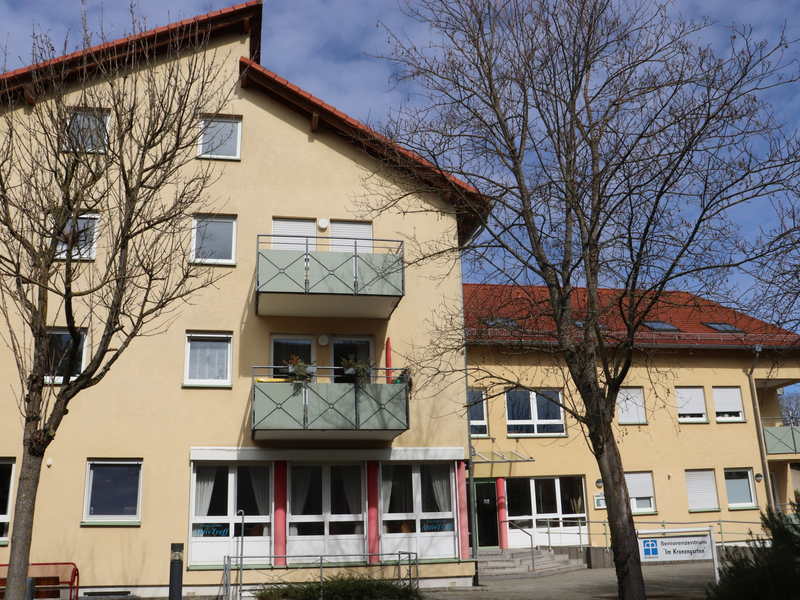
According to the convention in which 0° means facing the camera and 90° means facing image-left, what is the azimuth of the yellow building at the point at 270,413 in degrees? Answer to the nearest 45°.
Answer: approximately 0°

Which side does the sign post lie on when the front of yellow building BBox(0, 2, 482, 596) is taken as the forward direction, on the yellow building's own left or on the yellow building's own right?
on the yellow building's own left

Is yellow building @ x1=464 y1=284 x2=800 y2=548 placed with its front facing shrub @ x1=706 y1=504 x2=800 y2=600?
yes

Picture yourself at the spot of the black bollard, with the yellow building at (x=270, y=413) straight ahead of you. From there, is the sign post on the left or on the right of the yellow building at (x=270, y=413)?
right

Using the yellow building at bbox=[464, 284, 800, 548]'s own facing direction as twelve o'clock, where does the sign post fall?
The sign post is roughly at 12 o'clock from the yellow building.

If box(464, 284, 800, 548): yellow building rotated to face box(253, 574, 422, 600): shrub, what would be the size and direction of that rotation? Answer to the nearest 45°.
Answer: approximately 45° to its right

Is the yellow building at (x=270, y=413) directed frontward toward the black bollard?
yes

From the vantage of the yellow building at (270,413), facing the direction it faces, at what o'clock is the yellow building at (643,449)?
the yellow building at (643,449) is roughly at 8 o'clock from the yellow building at (270,413).

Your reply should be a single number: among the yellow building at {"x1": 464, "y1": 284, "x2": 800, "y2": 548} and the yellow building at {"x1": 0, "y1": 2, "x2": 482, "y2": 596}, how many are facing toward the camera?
2
